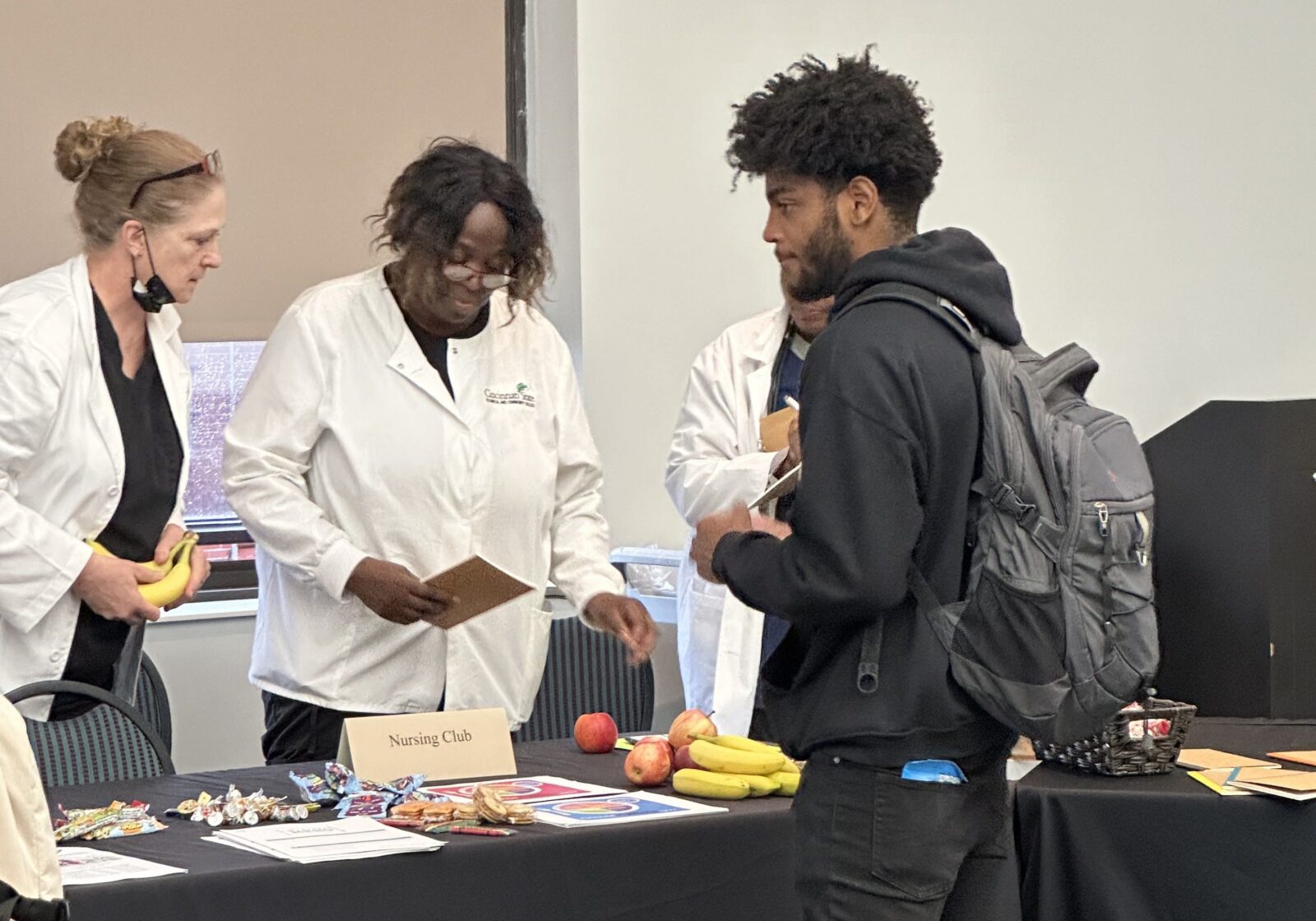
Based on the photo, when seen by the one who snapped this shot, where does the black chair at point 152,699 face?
facing the viewer and to the left of the viewer

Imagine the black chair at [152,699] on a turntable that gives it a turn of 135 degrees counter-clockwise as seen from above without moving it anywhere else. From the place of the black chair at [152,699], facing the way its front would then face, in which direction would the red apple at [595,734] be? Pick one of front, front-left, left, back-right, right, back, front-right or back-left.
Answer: front-right

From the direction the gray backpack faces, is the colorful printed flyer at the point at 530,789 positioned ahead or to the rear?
to the rear

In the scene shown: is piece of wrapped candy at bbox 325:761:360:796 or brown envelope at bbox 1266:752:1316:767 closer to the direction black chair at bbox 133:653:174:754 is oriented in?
the piece of wrapped candy

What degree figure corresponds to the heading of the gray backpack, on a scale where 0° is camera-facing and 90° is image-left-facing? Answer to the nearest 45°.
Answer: approximately 315°

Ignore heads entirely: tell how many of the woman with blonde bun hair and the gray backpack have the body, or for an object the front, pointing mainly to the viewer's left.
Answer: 0

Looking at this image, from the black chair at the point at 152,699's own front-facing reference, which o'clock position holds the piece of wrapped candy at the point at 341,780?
The piece of wrapped candy is roughly at 10 o'clock from the black chair.

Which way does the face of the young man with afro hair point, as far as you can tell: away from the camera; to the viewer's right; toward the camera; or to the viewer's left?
to the viewer's left

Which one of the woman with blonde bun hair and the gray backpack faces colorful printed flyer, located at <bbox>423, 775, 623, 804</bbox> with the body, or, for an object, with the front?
the woman with blonde bun hair

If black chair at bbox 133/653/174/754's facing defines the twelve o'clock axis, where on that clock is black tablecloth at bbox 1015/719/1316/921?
The black tablecloth is roughly at 9 o'clock from the black chair.

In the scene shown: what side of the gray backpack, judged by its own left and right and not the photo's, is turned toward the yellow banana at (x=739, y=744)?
back

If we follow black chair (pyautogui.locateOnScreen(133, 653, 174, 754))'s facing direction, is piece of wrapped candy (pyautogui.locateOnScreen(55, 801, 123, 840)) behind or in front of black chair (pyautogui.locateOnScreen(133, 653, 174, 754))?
in front

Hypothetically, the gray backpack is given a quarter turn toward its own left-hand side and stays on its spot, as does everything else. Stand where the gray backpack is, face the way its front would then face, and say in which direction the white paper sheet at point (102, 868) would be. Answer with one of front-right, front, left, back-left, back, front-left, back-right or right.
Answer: back-left

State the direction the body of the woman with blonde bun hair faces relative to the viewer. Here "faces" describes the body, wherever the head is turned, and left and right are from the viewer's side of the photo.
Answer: facing the viewer and to the right of the viewer

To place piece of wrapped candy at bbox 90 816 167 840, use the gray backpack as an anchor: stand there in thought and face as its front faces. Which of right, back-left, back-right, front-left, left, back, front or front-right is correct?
back-right

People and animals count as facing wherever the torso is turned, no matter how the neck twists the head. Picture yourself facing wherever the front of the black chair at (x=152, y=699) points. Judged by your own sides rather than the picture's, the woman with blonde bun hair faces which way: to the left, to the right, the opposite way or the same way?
to the left

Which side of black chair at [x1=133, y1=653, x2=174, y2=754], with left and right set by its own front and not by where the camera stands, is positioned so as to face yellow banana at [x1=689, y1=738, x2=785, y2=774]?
left

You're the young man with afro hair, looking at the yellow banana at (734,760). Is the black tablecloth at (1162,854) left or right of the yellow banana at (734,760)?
right

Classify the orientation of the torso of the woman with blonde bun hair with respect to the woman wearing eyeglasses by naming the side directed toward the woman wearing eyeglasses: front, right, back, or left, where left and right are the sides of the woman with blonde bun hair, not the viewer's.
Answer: front

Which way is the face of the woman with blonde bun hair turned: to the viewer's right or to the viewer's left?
to the viewer's right
